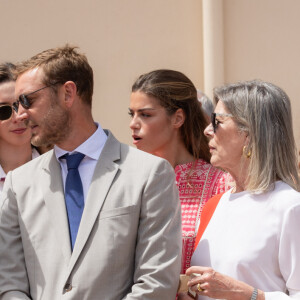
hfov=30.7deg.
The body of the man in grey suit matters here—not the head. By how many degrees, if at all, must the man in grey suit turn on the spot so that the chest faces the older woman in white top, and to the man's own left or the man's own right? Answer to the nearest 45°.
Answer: approximately 135° to the man's own left

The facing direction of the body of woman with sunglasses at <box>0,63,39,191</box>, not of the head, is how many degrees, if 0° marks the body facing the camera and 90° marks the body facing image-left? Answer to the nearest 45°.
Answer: approximately 0°

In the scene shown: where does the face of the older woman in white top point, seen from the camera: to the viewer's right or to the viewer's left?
to the viewer's left

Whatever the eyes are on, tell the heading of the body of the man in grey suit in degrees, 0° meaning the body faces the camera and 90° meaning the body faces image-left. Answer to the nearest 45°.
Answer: approximately 45°

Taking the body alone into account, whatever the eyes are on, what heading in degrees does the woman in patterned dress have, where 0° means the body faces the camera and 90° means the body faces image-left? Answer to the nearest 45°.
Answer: approximately 45°

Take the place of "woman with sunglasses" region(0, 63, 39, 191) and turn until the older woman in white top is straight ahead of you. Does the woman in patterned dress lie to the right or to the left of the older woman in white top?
left

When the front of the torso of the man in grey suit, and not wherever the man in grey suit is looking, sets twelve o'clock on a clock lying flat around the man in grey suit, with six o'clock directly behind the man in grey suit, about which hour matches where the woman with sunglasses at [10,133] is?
The woman with sunglasses is roughly at 4 o'clock from the man in grey suit.

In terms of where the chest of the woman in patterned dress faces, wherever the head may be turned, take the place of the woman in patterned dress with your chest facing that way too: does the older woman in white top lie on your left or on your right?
on your left

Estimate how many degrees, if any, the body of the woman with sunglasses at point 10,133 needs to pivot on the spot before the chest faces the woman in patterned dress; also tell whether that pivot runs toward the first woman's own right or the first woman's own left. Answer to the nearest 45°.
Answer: approximately 90° to the first woman's own left

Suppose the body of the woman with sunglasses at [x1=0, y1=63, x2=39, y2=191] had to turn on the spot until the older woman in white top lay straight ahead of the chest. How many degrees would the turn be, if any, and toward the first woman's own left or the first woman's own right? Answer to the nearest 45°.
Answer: approximately 45° to the first woman's own left

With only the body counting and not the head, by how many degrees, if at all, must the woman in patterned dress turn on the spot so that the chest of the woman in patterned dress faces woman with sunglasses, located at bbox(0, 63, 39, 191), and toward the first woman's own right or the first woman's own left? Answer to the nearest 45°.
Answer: approximately 45° to the first woman's own right

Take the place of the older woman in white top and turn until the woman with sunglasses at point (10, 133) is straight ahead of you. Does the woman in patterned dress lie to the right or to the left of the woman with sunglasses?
right

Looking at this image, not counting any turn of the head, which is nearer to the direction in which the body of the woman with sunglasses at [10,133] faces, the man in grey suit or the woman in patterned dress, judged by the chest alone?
the man in grey suit
